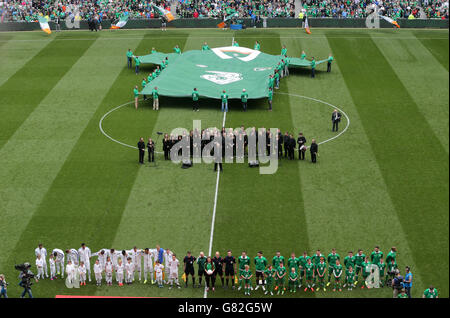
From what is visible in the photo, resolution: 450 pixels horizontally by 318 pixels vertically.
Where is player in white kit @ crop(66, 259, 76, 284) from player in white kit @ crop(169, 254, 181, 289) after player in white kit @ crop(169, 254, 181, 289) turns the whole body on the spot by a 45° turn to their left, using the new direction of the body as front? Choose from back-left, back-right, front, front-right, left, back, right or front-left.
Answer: back-right

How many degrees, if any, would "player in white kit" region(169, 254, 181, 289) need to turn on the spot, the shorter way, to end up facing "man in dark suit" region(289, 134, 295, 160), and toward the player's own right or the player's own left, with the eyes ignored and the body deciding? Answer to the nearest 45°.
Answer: approximately 135° to the player's own left

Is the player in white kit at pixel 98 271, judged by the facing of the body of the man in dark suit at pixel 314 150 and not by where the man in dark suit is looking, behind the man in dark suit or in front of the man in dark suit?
in front

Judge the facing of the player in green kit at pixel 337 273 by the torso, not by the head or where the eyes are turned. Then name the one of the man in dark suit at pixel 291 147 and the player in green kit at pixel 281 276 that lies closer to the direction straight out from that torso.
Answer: the player in green kit

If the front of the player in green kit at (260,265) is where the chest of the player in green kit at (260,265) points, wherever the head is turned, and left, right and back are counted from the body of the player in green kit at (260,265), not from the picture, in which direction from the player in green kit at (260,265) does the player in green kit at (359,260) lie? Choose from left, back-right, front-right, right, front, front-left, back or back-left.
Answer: left

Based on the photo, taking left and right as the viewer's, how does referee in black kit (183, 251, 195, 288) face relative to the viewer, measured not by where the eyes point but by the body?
facing the viewer

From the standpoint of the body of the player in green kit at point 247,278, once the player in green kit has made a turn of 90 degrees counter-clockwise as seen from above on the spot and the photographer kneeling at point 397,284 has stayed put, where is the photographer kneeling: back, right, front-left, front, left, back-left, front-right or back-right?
front

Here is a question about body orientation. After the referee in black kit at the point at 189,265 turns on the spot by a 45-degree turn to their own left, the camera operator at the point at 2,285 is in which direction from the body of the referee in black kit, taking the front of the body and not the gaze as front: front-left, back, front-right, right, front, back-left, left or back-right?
back-right

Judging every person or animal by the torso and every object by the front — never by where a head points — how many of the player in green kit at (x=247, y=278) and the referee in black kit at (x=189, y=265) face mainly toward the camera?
2

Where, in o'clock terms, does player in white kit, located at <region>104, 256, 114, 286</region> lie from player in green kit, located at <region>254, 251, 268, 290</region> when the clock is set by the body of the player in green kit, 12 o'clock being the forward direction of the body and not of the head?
The player in white kit is roughly at 3 o'clock from the player in green kit.

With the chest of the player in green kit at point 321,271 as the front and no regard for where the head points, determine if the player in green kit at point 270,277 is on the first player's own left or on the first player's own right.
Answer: on the first player's own right

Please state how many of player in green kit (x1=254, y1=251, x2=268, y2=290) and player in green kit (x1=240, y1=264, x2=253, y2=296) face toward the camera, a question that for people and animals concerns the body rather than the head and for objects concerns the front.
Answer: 2

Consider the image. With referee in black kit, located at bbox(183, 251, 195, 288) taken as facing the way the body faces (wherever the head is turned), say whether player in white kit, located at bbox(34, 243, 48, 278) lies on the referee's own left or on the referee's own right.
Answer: on the referee's own right
